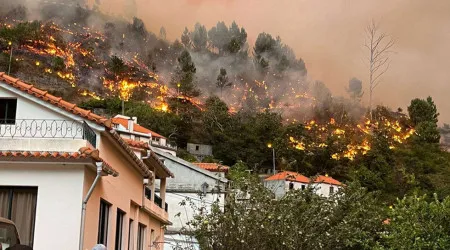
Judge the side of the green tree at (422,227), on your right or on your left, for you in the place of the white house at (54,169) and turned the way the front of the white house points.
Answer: on your left

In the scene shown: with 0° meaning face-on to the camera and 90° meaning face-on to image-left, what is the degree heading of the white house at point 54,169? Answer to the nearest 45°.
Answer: approximately 0°
